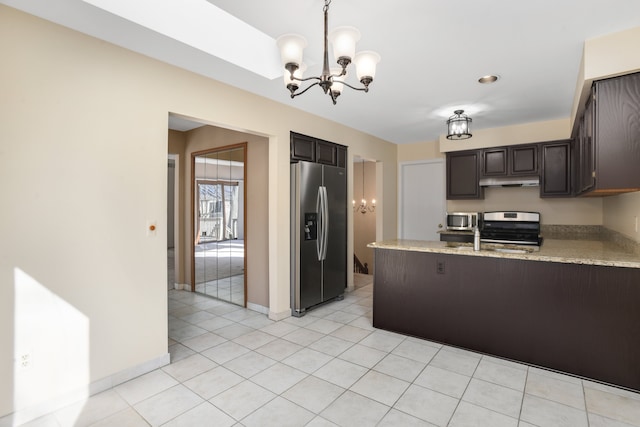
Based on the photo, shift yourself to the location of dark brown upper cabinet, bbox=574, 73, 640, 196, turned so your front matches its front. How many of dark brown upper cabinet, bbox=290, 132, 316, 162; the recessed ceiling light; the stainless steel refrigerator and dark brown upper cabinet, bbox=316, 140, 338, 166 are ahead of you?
4

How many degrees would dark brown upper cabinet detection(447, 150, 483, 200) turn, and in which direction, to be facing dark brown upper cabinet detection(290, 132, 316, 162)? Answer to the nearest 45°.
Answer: approximately 45° to its right

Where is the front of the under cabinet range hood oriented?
toward the camera

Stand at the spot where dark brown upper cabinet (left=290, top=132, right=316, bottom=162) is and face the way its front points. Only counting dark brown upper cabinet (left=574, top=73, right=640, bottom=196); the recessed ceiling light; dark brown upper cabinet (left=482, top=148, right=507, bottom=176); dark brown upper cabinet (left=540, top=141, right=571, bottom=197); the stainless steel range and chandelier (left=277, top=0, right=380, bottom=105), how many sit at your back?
0

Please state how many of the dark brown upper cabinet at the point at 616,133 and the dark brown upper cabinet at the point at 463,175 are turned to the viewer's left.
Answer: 1

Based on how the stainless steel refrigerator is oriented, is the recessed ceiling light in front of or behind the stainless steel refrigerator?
in front

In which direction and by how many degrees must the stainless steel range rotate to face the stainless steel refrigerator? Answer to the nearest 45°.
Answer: approximately 45° to its right

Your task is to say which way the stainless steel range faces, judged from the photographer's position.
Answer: facing the viewer

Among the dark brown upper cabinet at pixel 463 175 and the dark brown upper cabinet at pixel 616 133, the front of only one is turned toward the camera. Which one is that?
the dark brown upper cabinet at pixel 463 175

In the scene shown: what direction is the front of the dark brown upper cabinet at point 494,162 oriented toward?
toward the camera

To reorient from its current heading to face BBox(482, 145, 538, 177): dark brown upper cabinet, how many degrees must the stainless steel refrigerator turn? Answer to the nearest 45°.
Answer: approximately 45° to its left

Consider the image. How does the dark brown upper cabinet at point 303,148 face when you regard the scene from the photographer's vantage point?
facing the viewer and to the right of the viewer

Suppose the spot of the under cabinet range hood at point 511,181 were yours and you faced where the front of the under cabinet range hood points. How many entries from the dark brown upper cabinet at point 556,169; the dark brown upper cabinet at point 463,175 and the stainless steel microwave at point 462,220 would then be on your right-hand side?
2

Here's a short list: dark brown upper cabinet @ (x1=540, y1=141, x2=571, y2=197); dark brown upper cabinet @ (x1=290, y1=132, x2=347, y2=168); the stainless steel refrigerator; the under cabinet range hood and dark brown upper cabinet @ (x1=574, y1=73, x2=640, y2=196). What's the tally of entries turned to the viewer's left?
1

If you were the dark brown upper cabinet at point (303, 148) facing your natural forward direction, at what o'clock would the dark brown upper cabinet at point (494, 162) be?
the dark brown upper cabinet at point (494, 162) is roughly at 10 o'clock from the dark brown upper cabinet at point (303, 148).

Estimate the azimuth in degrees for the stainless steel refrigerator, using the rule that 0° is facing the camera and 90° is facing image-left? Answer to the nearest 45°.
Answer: approximately 315°

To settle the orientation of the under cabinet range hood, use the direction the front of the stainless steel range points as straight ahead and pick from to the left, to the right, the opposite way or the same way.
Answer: the same way

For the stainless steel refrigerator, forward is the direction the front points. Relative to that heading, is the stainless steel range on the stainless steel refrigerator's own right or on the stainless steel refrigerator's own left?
on the stainless steel refrigerator's own left

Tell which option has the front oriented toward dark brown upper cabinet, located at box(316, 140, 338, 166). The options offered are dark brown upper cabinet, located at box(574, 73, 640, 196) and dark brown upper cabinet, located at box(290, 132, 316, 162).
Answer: dark brown upper cabinet, located at box(574, 73, 640, 196)
